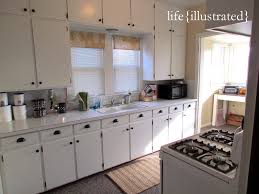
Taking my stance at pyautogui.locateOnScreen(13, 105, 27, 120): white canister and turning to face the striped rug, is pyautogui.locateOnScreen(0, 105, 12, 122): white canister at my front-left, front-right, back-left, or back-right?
back-right

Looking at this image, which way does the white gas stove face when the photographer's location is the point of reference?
facing away from the viewer and to the left of the viewer

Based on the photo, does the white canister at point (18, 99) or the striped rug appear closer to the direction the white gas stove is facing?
the striped rug

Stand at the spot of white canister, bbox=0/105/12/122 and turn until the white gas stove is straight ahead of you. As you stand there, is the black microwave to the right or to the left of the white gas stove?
left

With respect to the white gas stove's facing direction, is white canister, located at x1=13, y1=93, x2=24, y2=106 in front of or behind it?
in front

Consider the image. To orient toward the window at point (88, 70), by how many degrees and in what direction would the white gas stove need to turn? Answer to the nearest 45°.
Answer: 0° — it already faces it

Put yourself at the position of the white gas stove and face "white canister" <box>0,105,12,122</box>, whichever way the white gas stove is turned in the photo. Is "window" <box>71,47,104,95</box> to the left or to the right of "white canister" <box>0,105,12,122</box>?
right

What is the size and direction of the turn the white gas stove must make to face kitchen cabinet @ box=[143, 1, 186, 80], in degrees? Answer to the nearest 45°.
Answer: approximately 45° to its right

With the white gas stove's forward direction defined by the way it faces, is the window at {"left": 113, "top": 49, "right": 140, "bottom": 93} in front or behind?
in front

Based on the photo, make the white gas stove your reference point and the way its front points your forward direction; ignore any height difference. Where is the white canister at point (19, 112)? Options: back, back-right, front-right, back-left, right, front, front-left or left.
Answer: front-left

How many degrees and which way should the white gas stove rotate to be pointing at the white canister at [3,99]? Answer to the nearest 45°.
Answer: approximately 45° to its left
